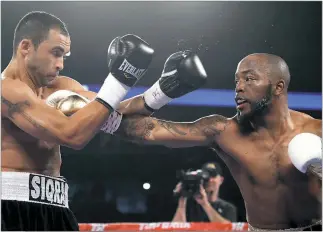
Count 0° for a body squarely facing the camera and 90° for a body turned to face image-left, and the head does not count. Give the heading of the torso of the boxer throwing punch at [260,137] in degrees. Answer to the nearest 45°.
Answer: approximately 45°

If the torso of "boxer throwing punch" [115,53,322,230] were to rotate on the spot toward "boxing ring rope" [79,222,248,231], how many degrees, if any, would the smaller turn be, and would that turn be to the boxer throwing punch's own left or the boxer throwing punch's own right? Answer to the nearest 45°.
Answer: approximately 45° to the boxer throwing punch's own right
